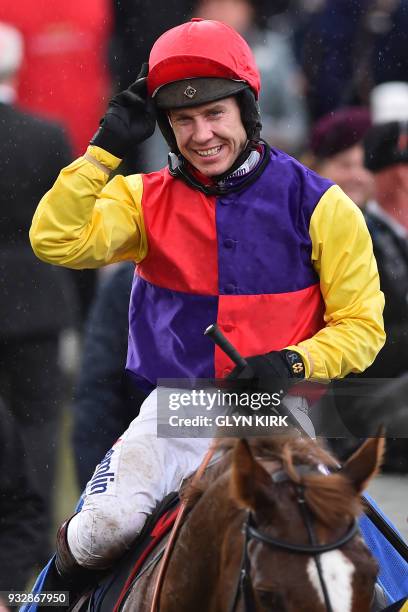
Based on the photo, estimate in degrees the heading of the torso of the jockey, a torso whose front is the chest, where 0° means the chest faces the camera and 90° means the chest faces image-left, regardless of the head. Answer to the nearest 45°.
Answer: approximately 0°

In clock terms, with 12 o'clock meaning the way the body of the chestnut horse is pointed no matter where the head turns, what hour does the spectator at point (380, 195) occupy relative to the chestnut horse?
The spectator is roughly at 8 o'clock from the chestnut horse.

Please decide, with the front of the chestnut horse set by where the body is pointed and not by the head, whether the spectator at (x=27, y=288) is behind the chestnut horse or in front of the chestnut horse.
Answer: behind

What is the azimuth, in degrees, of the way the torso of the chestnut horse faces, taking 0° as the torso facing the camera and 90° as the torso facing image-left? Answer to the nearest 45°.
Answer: approximately 315°

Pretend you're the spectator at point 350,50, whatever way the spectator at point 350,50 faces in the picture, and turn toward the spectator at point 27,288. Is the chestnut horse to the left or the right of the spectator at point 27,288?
left

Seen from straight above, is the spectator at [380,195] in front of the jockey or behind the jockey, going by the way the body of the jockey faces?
behind

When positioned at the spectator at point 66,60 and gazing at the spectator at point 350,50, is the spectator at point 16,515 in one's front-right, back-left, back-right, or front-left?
back-right

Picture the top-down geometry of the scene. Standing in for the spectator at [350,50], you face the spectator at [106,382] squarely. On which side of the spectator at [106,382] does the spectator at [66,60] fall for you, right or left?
right

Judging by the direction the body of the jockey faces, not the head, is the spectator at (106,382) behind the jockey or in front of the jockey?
behind
